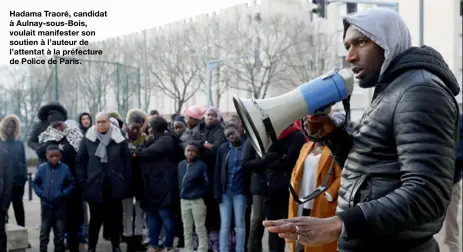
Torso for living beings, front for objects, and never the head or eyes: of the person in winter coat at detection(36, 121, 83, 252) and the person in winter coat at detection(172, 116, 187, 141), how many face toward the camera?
2

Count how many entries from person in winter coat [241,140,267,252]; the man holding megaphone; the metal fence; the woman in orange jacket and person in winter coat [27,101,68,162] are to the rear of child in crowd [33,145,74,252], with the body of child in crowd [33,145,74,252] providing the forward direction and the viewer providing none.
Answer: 2

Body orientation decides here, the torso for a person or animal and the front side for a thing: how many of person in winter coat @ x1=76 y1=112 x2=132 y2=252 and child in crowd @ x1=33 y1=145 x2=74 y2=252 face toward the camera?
2

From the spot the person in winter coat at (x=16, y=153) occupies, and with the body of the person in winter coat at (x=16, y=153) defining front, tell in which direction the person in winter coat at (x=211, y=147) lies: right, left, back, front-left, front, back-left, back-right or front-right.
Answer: front-left

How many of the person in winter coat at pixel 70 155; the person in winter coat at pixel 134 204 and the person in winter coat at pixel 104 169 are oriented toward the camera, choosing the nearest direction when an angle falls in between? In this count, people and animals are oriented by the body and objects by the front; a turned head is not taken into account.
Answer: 3

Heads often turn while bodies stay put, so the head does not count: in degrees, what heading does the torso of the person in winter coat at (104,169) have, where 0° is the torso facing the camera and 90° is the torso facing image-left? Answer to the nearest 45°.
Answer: approximately 0°

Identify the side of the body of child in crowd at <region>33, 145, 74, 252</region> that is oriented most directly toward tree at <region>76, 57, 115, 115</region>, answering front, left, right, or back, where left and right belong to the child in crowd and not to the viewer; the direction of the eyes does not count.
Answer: back

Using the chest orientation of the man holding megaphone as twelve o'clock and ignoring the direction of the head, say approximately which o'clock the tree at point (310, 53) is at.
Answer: The tree is roughly at 3 o'clock from the man holding megaphone.

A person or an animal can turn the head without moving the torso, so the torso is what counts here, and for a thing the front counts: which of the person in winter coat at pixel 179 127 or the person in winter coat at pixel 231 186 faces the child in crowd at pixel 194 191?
the person in winter coat at pixel 179 127

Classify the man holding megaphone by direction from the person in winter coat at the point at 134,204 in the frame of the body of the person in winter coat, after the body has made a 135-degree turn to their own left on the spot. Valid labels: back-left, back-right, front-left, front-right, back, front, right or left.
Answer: back-right

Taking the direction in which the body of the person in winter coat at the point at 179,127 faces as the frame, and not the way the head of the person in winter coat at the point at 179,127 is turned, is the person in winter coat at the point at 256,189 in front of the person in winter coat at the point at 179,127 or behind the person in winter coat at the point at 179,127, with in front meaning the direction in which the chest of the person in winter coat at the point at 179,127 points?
in front

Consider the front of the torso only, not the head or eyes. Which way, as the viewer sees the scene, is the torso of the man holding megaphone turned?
to the viewer's left

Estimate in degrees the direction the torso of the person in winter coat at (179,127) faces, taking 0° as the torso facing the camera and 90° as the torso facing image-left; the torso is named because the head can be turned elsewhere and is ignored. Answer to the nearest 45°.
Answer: approximately 0°

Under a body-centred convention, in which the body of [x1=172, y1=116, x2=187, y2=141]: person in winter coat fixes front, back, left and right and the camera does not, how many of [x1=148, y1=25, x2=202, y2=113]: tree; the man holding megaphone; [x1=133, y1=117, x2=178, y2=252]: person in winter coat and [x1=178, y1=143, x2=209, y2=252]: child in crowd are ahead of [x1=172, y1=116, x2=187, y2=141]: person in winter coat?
3

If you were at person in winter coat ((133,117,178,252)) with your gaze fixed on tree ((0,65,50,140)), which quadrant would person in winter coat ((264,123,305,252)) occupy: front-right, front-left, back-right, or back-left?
back-right
